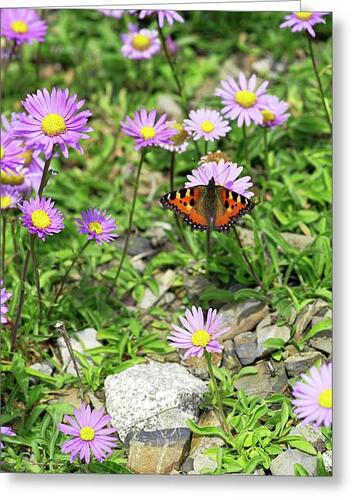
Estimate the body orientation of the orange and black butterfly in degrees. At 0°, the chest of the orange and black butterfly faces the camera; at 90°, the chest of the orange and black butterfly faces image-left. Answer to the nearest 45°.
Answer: approximately 180°

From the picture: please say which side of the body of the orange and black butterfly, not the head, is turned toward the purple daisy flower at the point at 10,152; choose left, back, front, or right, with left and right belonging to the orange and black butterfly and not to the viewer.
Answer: left

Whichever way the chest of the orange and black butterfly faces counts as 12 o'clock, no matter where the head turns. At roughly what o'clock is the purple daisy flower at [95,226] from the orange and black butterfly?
The purple daisy flower is roughly at 10 o'clock from the orange and black butterfly.
